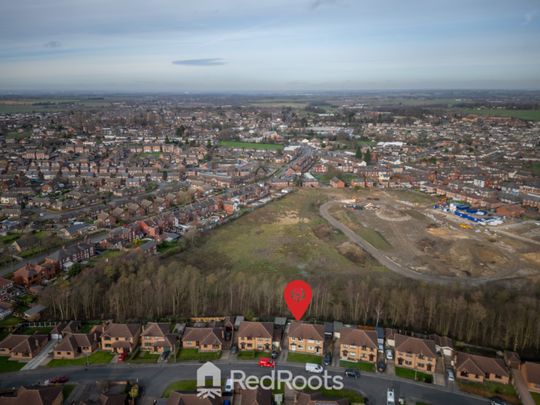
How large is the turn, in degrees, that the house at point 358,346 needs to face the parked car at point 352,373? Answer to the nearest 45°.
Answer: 0° — it already faces it

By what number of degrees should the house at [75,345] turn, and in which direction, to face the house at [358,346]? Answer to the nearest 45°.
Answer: approximately 45° to its left

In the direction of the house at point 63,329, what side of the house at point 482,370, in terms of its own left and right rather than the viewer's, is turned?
right

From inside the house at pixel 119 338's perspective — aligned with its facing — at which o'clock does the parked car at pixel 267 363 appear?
The parked car is roughly at 10 o'clock from the house.
